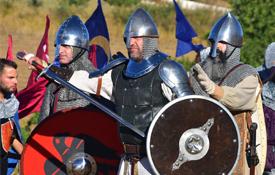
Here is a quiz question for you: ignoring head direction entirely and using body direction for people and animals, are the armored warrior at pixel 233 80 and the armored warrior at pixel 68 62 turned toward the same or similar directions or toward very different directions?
same or similar directions

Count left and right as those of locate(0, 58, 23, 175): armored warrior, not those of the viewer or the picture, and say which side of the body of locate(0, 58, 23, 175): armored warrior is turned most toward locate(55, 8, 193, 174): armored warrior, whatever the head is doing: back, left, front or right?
front

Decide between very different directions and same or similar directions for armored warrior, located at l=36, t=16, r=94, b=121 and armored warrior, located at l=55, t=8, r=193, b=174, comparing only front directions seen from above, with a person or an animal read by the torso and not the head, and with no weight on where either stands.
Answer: same or similar directions

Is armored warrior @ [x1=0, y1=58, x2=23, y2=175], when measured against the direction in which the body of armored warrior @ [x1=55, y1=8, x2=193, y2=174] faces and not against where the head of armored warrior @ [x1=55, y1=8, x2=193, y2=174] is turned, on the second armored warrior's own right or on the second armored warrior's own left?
on the second armored warrior's own right

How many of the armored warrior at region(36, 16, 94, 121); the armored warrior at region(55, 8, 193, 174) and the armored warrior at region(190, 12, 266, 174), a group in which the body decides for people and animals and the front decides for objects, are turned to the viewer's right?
0

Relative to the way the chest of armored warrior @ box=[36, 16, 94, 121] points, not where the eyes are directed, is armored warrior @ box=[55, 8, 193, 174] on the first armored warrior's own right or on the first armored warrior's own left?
on the first armored warrior's own left

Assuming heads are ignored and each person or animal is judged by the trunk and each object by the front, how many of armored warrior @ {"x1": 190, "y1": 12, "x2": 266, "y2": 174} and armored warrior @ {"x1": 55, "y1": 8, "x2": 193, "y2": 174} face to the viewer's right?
0

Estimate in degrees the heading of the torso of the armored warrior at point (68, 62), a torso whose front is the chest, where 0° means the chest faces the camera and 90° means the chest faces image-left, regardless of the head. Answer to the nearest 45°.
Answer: approximately 45°

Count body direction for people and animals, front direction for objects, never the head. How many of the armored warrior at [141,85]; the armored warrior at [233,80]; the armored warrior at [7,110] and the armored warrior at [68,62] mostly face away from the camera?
0

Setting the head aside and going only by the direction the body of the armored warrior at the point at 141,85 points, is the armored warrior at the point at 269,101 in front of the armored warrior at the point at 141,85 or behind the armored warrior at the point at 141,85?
behind

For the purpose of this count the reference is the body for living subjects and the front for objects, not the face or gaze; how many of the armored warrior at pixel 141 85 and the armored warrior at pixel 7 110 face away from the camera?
0

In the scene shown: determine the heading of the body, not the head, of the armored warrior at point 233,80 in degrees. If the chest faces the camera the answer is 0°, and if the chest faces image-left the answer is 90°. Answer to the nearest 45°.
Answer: approximately 45°

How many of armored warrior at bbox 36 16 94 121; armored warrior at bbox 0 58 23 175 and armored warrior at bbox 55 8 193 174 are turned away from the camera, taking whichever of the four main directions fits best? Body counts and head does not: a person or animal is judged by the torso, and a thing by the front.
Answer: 0

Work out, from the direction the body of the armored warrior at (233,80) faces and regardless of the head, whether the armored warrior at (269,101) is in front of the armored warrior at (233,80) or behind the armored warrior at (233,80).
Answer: behind

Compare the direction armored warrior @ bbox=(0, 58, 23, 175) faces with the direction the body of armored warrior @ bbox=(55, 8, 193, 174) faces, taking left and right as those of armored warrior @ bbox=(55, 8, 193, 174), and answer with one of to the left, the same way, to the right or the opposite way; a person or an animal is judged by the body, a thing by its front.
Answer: to the left

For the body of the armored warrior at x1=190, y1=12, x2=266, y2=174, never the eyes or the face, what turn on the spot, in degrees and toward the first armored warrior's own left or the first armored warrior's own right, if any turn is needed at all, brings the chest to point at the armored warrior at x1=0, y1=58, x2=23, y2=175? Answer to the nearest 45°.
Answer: approximately 45° to the first armored warrior's own right
